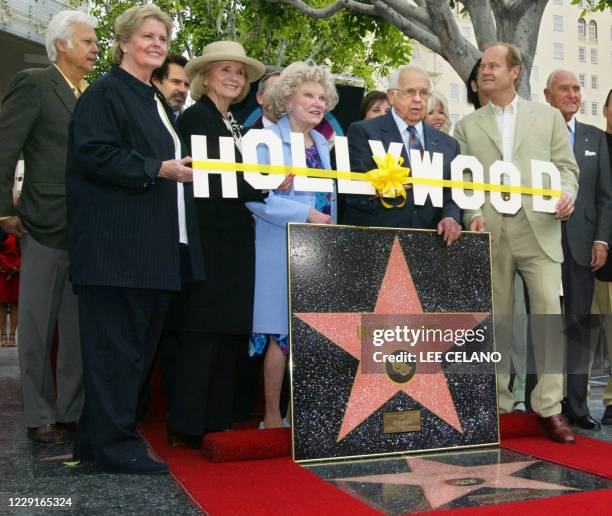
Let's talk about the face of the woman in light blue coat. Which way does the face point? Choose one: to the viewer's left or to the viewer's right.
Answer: to the viewer's right

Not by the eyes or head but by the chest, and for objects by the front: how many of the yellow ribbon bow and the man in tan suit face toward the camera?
2

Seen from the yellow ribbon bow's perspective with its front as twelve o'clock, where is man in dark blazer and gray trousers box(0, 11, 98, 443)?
The man in dark blazer and gray trousers is roughly at 3 o'clock from the yellow ribbon bow.

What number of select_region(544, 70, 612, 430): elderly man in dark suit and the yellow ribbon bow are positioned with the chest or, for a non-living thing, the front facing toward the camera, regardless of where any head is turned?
2

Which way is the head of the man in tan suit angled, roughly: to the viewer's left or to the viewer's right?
to the viewer's left

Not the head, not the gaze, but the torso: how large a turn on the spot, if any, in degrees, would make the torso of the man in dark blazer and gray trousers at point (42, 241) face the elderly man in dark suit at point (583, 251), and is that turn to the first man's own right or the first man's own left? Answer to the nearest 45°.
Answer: approximately 45° to the first man's own left

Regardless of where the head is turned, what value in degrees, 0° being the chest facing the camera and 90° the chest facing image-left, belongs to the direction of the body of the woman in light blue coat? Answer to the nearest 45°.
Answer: approximately 315°

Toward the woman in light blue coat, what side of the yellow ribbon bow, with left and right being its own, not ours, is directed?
right
